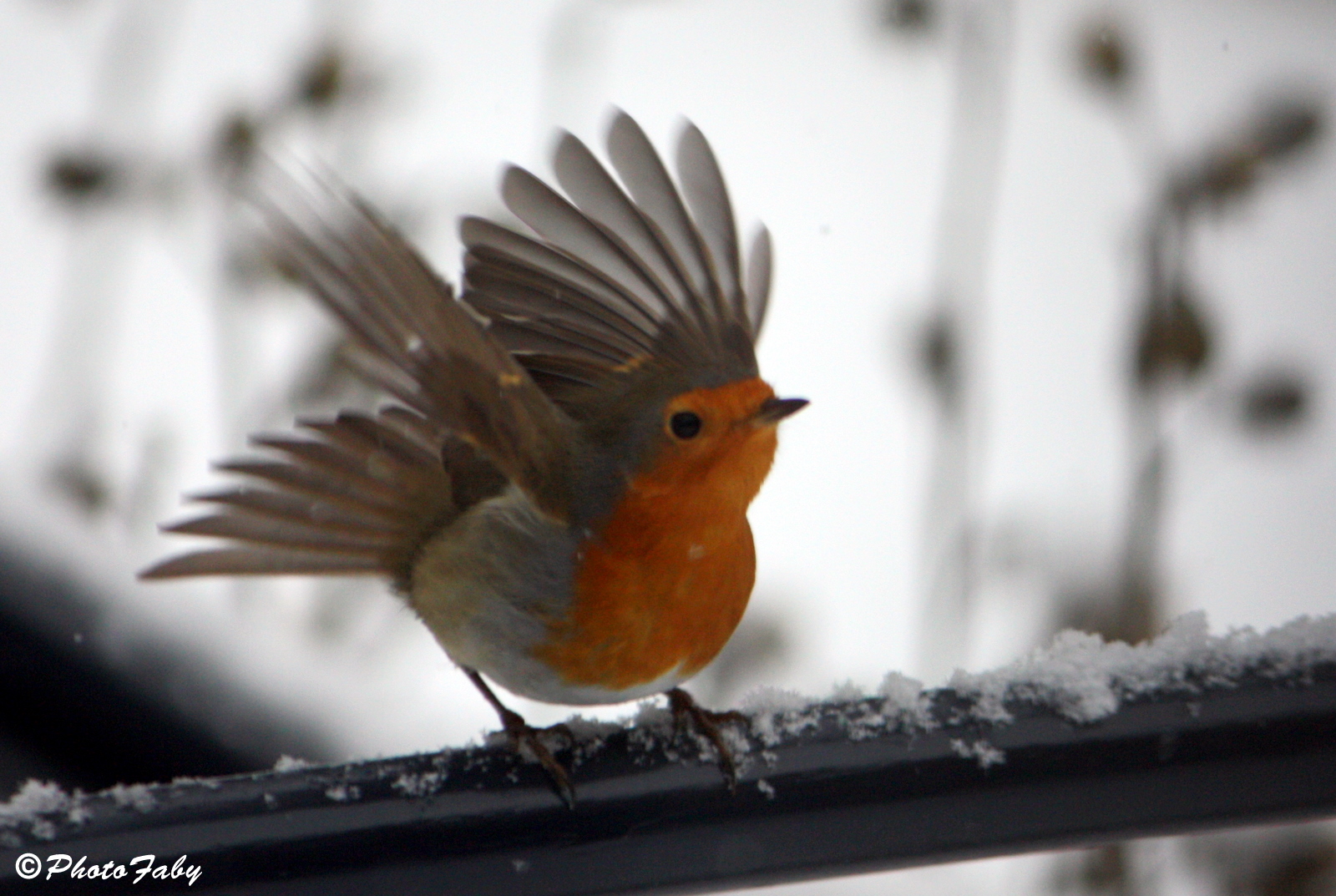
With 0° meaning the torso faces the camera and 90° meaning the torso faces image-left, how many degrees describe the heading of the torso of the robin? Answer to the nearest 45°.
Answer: approximately 315°

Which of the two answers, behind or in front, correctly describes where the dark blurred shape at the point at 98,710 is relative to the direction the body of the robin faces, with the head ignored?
behind

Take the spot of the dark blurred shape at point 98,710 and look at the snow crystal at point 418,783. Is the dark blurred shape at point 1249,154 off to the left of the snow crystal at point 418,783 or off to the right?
left
